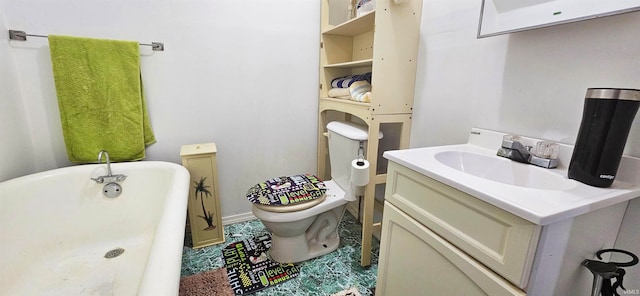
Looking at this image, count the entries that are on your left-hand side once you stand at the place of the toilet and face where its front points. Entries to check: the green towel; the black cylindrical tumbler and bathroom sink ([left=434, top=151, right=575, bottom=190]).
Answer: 2

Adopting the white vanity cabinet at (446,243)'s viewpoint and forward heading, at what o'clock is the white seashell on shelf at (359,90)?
The white seashell on shelf is roughly at 3 o'clock from the white vanity cabinet.

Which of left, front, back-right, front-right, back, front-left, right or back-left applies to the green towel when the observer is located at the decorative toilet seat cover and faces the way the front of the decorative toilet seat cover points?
front-right

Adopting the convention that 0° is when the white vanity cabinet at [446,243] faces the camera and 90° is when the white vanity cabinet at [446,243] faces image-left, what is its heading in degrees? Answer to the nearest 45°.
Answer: approximately 45°

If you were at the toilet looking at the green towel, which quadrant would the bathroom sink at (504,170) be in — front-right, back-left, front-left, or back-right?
back-left

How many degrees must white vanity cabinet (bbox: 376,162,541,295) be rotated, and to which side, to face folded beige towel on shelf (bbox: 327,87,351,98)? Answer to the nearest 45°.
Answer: approximately 90° to its right

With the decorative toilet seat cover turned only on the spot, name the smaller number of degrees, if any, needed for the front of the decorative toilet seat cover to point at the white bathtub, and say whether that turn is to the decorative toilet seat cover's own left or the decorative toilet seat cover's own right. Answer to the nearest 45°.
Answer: approximately 45° to the decorative toilet seat cover's own right

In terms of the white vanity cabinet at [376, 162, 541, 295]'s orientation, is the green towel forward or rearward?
forward

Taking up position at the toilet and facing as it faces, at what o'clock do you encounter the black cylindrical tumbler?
The black cylindrical tumbler is roughly at 9 o'clock from the toilet.

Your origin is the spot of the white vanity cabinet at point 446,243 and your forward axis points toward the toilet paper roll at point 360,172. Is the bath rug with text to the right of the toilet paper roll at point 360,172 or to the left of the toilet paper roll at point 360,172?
left

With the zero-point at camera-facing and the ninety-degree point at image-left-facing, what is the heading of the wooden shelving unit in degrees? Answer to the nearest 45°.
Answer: approximately 45°

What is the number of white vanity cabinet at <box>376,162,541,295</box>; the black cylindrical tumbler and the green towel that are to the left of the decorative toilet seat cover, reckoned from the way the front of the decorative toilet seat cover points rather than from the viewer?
2

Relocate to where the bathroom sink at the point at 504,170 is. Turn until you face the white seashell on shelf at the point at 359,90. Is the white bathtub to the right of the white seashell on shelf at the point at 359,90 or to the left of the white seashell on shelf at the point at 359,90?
left

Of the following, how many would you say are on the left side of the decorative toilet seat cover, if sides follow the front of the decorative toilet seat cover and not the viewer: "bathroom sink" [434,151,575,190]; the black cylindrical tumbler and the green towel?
2

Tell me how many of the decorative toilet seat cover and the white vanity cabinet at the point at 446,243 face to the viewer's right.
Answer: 0
